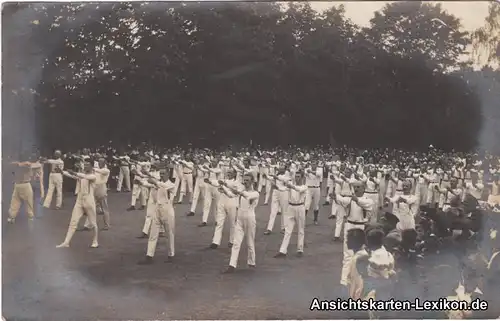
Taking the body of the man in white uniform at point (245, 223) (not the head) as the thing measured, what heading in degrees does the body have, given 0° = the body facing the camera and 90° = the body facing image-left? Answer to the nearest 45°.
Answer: approximately 45°

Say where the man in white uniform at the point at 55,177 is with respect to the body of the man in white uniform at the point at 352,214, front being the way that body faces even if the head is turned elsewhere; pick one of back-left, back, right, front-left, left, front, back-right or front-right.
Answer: front-right

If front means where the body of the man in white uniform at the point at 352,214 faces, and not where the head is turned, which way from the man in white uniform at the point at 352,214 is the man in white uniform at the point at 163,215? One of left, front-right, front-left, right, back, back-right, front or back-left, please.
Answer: front-right

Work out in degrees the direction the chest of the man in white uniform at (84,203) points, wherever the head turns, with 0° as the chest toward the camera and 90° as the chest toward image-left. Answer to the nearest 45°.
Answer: approximately 45°

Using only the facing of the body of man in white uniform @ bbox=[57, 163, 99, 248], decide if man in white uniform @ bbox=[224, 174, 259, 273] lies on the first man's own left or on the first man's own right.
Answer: on the first man's own left

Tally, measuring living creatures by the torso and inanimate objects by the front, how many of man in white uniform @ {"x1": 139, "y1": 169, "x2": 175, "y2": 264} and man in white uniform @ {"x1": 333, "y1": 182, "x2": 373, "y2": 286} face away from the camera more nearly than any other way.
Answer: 0

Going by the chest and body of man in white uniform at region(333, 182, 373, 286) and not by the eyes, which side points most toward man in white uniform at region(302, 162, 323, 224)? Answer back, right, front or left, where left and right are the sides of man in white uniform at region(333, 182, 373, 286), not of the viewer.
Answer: back

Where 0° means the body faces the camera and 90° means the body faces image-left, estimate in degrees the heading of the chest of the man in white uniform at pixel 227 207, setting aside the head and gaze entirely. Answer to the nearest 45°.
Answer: approximately 45°

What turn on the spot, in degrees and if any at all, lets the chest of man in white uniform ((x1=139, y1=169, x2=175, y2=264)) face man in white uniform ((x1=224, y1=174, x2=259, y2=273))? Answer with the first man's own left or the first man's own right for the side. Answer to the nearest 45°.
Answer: approximately 135° to the first man's own left
